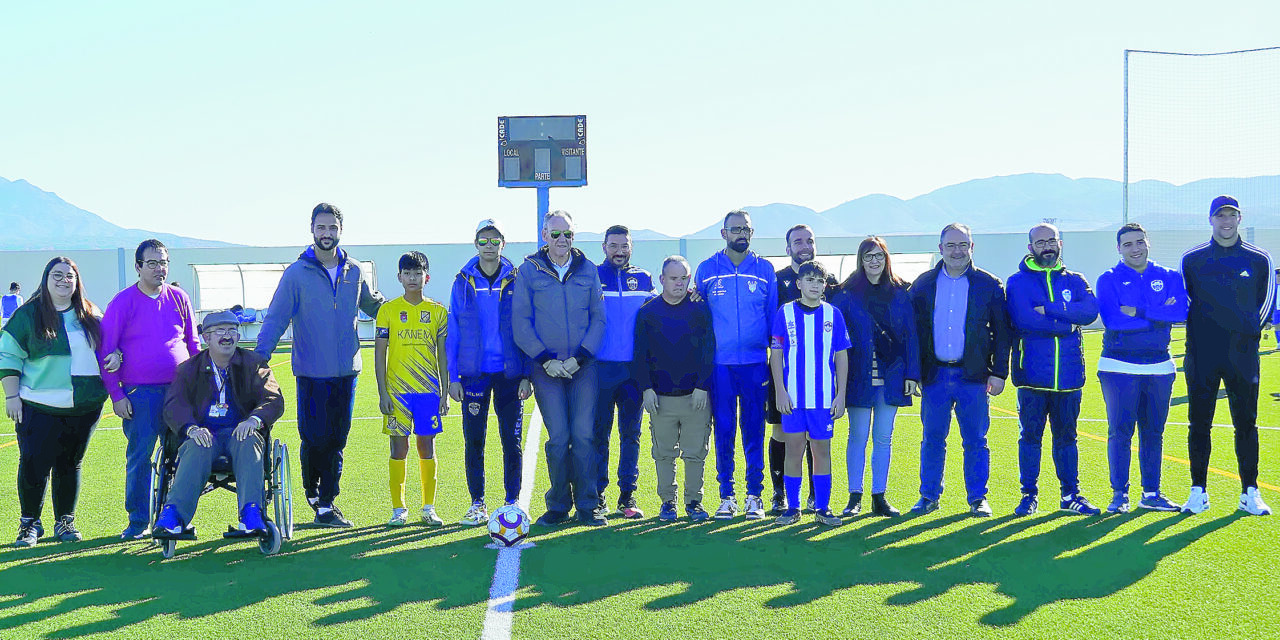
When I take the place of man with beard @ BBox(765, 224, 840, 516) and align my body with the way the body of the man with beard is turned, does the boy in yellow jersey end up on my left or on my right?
on my right

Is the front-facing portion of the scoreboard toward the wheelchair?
yes

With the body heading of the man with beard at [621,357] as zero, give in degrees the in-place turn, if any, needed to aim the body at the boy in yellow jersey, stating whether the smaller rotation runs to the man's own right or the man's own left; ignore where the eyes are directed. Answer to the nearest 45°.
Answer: approximately 90° to the man's own right

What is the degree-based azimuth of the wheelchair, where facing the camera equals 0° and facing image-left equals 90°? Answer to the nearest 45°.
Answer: approximately 0°

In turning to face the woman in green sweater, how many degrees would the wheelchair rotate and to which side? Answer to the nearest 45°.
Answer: approximately 135° to its right

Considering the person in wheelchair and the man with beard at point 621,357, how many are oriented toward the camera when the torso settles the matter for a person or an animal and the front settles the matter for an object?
2

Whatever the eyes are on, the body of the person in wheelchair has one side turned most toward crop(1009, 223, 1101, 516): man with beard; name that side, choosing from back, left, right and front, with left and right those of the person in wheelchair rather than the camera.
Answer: left

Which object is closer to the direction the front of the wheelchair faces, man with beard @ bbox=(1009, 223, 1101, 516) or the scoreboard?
the man with beard
